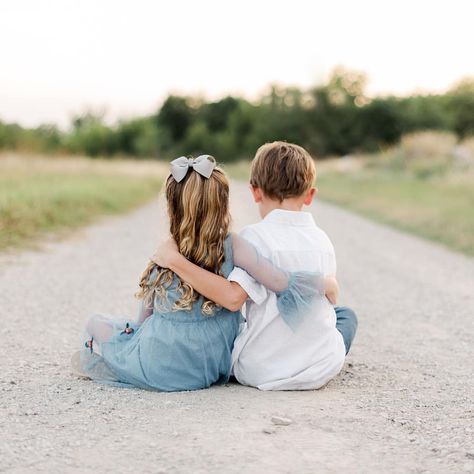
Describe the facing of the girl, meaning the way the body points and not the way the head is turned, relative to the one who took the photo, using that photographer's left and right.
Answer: facing away from the viewer

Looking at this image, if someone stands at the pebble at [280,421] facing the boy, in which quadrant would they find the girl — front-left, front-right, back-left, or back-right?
front-left

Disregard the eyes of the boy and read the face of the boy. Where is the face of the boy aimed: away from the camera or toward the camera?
away from the camera

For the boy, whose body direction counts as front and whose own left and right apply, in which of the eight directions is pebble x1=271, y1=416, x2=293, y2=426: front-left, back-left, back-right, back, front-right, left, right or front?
back

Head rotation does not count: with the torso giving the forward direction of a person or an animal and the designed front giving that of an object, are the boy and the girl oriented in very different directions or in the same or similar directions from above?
same or similar directions

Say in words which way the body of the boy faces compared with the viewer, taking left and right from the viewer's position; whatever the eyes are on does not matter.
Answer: facing away from the viewer

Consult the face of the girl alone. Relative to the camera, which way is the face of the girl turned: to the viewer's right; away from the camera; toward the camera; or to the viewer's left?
away from the camera

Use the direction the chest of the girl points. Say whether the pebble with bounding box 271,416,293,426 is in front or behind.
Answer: behind

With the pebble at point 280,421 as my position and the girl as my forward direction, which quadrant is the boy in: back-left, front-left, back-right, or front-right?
front-right
